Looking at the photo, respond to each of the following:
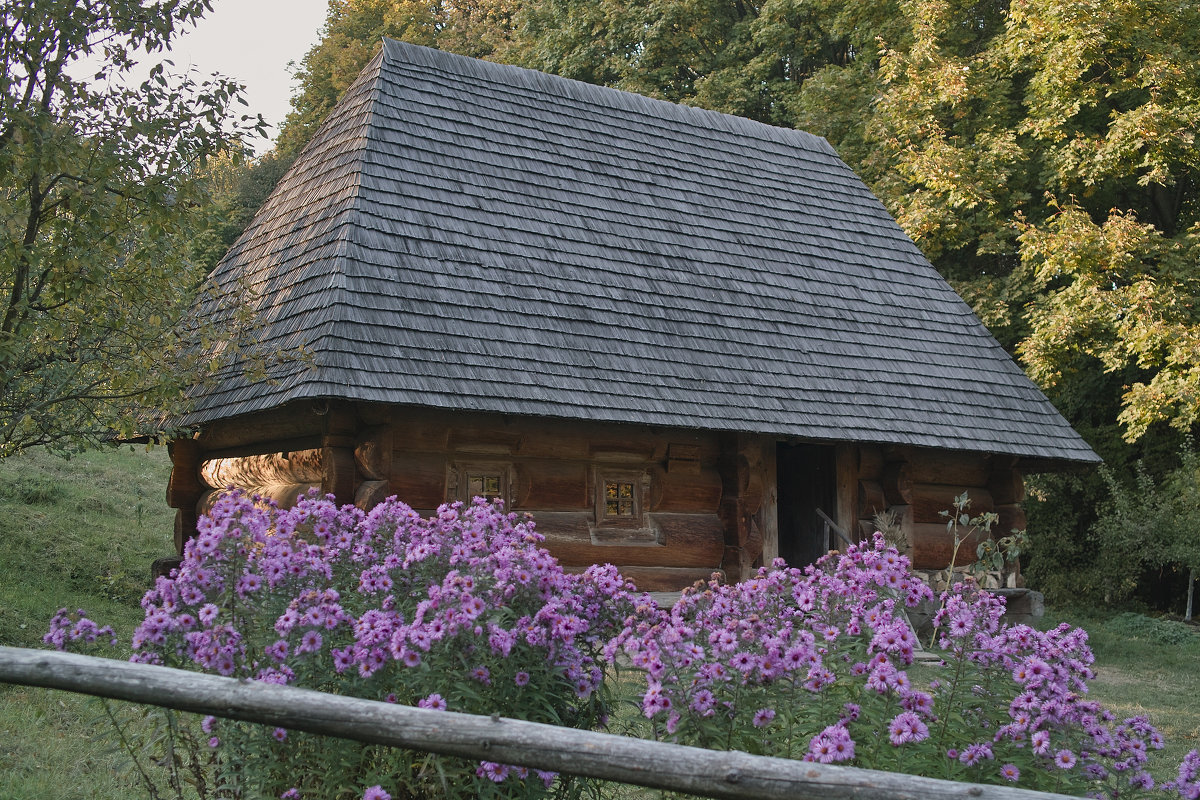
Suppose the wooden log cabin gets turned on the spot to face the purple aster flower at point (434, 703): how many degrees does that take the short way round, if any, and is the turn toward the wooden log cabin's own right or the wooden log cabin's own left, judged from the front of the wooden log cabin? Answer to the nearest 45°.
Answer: approximately 45° to the wooden log cabin's own right

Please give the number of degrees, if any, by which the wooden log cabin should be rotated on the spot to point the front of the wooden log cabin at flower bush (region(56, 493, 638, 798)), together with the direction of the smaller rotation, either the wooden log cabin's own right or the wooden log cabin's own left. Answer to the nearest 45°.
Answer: approximately 45° to the wooden log cabin's own right

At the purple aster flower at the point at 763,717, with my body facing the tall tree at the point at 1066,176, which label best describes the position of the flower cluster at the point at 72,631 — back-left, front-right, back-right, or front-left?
back-left

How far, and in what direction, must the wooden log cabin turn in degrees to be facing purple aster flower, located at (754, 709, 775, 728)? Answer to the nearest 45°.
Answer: approximately 45° to its right

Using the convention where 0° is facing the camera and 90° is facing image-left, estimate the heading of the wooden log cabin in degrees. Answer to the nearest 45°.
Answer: approximately 315°

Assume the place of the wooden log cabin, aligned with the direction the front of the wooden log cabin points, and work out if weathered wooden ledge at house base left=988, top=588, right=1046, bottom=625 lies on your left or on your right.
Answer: on your left

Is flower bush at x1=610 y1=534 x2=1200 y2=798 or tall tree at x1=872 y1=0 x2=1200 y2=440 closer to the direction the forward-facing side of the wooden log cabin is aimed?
the flower bush

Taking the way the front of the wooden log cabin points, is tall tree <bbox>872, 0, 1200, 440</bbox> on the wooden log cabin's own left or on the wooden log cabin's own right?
on the wooden log cabin's own left

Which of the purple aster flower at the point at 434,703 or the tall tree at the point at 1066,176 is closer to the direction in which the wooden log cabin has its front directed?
the purple aster flower
